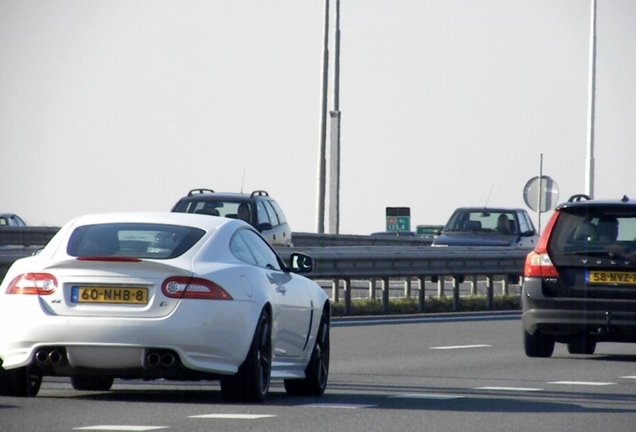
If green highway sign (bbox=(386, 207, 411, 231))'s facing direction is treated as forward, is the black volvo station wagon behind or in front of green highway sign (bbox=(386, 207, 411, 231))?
in front

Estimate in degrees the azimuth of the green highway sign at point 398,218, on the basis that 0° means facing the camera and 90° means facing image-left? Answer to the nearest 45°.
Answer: approximately 0°

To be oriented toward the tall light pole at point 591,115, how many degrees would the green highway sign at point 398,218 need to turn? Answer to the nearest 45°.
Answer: approximately 90° to its left

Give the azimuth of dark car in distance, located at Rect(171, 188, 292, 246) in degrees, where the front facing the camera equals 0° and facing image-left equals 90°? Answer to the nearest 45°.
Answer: approximately 45°

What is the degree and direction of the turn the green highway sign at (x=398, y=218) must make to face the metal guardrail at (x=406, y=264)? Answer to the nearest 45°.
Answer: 0° — it already faces it

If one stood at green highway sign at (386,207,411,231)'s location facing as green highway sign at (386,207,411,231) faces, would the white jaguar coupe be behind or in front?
in front

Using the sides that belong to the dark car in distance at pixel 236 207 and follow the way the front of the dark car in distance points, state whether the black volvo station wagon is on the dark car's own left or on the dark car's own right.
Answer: on the dark car's own left
